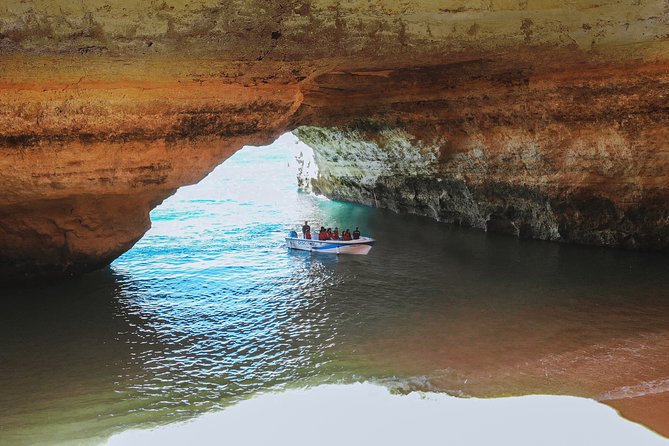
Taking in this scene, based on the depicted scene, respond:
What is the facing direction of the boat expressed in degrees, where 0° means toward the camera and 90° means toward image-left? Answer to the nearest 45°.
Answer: approximately 270°
